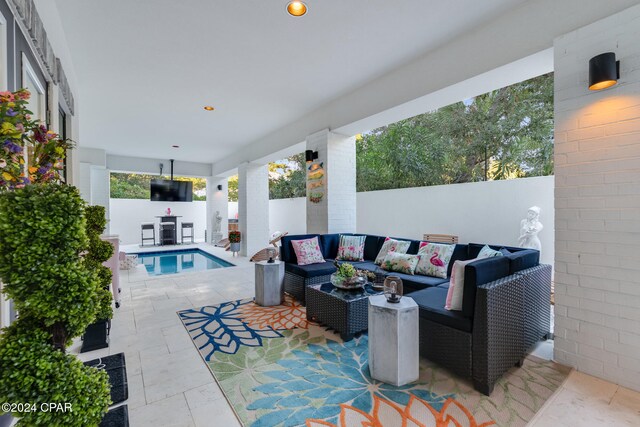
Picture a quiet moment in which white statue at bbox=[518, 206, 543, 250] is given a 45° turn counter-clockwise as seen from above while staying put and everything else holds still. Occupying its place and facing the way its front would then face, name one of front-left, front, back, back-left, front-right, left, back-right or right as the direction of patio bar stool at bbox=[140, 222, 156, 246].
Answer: right

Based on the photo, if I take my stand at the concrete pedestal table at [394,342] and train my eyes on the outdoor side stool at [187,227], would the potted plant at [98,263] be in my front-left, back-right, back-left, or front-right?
front-left

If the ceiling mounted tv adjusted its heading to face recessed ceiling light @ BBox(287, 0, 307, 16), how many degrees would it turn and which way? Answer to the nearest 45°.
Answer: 0° — it already faces it

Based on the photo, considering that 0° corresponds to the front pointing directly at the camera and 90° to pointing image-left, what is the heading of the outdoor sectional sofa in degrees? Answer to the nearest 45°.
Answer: approximately 45°

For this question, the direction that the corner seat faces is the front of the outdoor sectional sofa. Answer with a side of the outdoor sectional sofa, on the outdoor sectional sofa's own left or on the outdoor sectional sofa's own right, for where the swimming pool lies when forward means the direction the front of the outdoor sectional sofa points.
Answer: on the outdoor sectional sofa's own right

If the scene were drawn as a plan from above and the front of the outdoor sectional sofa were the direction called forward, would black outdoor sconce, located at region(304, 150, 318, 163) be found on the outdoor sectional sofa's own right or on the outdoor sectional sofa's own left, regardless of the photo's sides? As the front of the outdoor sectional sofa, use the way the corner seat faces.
on the outdoor sectional sofa's own right

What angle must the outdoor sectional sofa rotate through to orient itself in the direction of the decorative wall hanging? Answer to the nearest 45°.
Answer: approximately 90° to its right

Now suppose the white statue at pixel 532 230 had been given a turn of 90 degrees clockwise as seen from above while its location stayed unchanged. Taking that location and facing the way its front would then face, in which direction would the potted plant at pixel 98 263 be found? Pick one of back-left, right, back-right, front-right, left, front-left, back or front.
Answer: left

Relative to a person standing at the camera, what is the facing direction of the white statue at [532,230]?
facing the viewer and to the left of the viewer

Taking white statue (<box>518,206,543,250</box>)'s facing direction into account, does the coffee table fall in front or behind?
in front

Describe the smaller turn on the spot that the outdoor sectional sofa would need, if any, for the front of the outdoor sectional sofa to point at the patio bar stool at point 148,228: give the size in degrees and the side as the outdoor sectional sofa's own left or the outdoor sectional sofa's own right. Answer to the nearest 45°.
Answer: approximately 90° to the outdoor sectional sofa's own right

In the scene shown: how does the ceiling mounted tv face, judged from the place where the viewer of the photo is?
facing the viewer

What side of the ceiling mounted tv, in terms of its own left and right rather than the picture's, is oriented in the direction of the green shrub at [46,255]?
front

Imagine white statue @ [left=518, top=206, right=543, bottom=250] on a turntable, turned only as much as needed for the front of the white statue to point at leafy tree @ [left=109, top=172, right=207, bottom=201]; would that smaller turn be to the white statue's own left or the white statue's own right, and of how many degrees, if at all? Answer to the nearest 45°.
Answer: approximately 45° to the white statue's own right

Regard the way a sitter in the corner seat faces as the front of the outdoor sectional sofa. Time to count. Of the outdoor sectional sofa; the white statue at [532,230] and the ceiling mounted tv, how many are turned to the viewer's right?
0

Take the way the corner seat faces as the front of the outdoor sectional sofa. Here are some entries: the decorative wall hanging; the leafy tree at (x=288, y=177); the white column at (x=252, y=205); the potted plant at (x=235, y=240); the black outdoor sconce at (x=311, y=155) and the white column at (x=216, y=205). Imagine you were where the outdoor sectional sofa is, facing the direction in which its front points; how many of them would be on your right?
6

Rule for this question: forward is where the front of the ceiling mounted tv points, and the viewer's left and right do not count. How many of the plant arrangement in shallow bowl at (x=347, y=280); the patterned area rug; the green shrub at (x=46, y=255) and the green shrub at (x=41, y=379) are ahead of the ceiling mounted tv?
4
